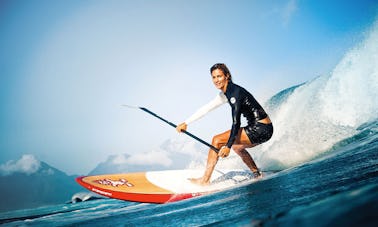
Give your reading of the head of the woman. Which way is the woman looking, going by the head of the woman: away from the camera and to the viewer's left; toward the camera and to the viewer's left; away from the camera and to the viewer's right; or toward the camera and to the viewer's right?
toward the camera and to the viewer's left

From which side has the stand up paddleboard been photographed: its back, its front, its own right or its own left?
left
